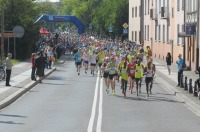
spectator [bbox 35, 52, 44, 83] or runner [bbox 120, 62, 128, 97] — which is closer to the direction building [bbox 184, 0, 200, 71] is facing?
the spectator

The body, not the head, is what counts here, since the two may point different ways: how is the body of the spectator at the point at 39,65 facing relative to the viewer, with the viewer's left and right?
facing away from the viewer and to the right of the viewer

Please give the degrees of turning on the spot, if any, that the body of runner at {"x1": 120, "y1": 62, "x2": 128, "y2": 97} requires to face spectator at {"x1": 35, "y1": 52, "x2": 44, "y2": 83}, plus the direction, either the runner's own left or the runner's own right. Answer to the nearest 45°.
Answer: approximately 135° to the runner's own right

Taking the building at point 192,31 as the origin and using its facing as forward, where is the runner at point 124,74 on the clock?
The runner is roughly at 11 o'clock from the building.

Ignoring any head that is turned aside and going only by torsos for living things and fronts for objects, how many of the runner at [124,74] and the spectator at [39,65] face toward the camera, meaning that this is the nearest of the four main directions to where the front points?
1

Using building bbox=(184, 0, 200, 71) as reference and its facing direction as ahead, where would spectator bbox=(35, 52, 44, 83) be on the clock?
The spectator is roughly at 12 o'clock from the building.

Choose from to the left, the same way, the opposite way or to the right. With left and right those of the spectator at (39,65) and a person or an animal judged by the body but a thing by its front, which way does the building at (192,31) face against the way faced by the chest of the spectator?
the opposite way

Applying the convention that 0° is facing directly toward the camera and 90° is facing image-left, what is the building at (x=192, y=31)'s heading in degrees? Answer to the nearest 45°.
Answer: approximately 45°

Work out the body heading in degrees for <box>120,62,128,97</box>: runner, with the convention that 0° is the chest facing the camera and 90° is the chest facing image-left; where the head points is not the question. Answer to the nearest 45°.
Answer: approximately 0°

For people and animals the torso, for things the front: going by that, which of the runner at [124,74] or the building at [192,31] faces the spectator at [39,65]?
the building
